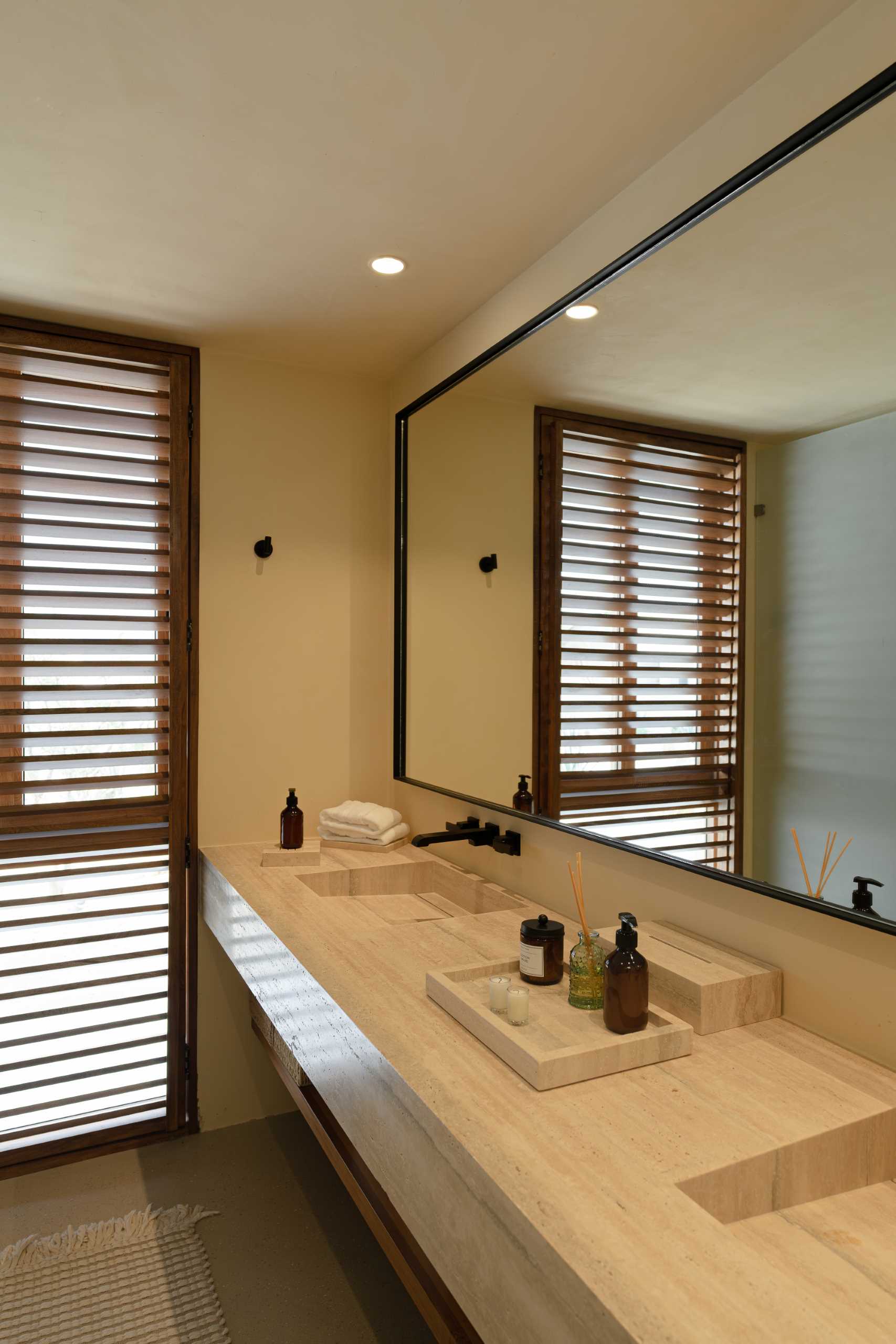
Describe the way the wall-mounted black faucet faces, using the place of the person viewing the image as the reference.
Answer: facing the viewer and to the left of the viewer

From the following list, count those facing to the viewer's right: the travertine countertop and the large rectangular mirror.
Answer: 0

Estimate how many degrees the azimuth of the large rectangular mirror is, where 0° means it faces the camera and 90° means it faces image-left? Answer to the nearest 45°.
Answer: approximately 45°

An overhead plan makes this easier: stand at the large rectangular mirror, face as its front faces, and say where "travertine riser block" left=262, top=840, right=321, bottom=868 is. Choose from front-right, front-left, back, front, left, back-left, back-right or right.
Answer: right

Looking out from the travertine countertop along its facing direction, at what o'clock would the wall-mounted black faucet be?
The wall-mounted black faucet is roughly at 4 o'clock from the travertine countertop.

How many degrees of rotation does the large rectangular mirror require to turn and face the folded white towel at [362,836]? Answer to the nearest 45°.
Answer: approximately 90° to its right

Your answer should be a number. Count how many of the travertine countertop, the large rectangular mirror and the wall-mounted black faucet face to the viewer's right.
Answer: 0

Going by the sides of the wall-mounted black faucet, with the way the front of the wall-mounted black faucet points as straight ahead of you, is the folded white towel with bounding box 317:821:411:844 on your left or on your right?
on your right
